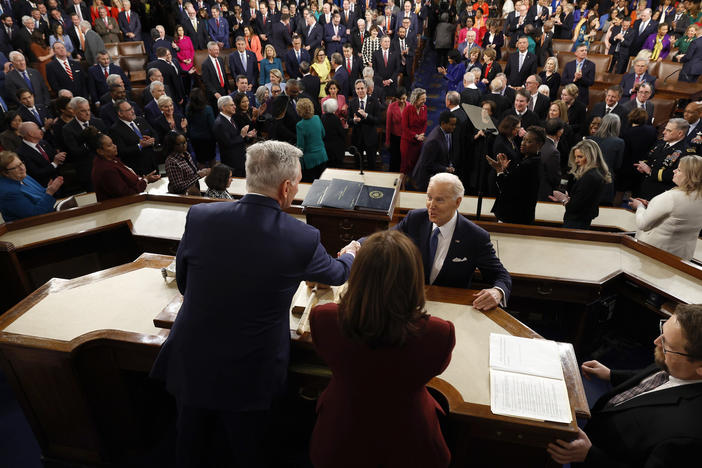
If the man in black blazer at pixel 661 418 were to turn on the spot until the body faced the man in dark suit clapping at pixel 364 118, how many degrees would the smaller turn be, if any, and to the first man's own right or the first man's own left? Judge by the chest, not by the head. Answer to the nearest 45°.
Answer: approximately 45° to the first man's own right

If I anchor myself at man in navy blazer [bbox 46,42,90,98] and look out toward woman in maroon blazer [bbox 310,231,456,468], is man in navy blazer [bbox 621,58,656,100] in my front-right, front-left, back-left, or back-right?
front-left

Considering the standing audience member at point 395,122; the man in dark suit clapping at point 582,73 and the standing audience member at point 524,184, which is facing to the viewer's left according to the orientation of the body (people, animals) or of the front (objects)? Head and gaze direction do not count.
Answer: the standing audience member at point 524,184

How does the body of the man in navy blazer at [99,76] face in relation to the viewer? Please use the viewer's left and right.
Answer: facing the viewer and to the right of the viewer

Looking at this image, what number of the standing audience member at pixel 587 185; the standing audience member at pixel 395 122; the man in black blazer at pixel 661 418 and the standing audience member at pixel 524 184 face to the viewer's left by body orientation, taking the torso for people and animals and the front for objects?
3

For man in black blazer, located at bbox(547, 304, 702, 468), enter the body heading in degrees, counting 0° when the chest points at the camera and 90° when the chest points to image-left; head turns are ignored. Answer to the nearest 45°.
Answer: approximately 90°

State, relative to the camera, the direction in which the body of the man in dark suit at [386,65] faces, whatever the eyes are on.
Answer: toward the camera

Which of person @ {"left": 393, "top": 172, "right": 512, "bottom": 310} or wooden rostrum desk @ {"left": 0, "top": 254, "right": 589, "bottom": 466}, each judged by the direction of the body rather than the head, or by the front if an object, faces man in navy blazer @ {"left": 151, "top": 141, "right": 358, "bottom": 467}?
the person

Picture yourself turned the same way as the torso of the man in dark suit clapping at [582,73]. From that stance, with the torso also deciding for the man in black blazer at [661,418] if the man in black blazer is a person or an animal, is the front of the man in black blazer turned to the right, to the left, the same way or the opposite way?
to the right

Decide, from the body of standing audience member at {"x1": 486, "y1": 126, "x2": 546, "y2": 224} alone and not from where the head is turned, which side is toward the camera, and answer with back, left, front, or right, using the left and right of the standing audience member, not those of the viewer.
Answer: left

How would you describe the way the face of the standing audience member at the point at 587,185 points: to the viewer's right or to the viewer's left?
to the viewer's left

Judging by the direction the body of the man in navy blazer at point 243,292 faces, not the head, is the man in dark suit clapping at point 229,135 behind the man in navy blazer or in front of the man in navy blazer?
in front

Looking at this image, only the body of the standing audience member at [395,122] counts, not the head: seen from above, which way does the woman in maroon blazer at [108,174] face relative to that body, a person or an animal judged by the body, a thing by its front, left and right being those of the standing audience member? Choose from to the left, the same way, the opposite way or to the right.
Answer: to the left

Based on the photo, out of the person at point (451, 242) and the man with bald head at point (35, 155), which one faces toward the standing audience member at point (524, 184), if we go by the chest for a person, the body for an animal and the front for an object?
the man with bald head

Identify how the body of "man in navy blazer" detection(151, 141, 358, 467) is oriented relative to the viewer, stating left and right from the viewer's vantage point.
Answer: facing away from the viewer and to the right of the viewer

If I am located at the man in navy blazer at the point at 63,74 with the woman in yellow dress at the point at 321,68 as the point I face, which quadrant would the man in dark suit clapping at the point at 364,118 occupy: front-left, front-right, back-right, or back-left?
front-right

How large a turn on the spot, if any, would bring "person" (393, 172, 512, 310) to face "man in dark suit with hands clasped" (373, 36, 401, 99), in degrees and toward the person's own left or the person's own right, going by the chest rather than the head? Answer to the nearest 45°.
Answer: approximately 135° to the person's own right

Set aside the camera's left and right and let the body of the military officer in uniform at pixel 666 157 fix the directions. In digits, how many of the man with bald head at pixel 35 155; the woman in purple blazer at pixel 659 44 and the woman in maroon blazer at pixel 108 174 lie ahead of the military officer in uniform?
2
